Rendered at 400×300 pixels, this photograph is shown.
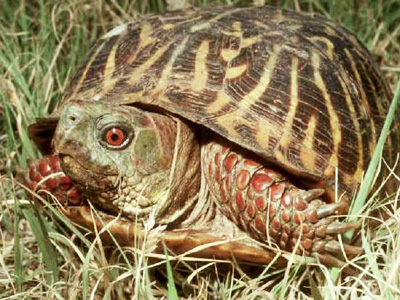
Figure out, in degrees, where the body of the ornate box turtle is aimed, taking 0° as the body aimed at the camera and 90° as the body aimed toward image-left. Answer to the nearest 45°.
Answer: approximately 45°
